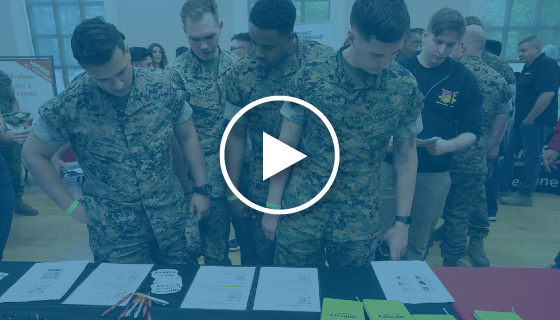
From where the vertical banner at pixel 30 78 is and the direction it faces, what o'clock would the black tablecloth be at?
The black tablecloth is roughly at 12 o'clock from the vertical banner.

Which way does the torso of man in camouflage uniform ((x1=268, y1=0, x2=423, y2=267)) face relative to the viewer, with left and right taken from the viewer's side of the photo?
facing the viewer

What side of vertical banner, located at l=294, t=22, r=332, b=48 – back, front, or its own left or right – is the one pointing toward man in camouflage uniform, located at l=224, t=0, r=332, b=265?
front

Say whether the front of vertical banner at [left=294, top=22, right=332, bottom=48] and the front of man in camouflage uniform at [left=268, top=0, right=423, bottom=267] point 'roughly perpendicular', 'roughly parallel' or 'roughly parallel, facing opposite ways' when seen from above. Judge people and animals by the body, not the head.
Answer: roughly parallel

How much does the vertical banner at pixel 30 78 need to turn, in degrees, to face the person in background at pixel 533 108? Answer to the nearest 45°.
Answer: approximately 45° to its left

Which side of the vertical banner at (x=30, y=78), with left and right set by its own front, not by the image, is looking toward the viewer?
front

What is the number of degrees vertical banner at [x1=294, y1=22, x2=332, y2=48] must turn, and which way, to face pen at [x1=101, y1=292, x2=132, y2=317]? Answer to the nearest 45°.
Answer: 0° — it already faces it

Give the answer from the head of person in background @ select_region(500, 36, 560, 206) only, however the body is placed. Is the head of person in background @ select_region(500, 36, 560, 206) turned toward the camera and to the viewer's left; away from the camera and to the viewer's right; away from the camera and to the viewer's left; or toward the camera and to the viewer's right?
toward the camera and to the viewer's left

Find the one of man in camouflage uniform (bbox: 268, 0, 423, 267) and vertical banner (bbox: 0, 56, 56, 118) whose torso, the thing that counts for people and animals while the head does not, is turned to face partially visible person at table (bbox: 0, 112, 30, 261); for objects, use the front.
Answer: the vertical banner

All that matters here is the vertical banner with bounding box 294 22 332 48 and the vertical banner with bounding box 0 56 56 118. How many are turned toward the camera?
2

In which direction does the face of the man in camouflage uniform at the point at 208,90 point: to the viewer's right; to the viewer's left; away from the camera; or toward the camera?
toward the camera

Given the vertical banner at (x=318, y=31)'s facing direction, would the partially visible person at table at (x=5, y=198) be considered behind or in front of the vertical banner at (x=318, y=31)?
in front

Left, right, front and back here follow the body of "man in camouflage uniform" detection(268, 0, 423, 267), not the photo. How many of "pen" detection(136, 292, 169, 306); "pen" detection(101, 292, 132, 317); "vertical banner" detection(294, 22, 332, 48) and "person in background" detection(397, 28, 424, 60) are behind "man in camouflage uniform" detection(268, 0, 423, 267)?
2

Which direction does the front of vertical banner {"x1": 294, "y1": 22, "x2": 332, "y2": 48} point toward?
toward the camera
